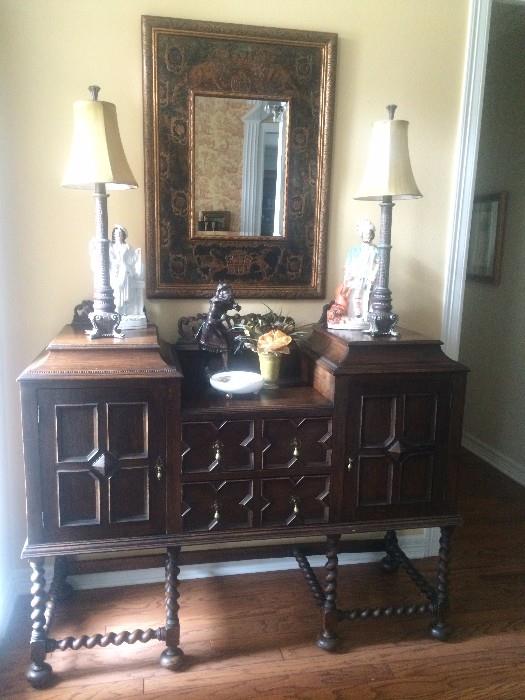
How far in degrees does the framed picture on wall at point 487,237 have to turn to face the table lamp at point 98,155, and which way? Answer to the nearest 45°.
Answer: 0° — it already faces it

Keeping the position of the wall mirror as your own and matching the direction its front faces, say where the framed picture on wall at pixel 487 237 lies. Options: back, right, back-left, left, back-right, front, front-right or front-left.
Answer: back-left

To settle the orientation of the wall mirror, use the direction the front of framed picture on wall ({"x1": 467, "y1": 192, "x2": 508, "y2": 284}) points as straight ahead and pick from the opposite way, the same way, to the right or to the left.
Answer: to the left

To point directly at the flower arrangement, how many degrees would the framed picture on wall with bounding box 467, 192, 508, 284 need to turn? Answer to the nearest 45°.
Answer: approximately 45° to its left

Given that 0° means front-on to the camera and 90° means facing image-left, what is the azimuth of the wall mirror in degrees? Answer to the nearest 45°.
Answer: approximately 0°

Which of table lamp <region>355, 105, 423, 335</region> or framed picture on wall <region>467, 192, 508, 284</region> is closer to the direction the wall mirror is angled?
the table lamp

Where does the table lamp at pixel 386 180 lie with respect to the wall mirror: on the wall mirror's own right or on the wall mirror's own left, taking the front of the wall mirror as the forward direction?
on the wall mirror's own left

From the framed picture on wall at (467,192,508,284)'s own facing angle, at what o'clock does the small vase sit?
The small vase is roughly at 11 o'clock from the framed picture on wall.

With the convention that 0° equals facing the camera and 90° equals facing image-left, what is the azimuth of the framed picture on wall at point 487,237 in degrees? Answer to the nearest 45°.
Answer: approximately 45°

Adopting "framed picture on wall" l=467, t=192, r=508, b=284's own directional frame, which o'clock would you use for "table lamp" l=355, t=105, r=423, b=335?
The table lamp is roughly at 11 o'clock from the framed picture on wall.
